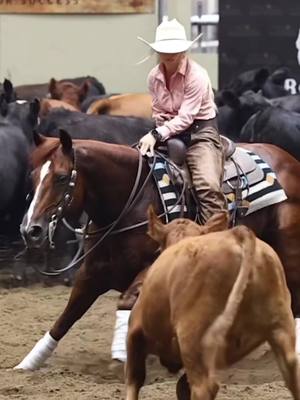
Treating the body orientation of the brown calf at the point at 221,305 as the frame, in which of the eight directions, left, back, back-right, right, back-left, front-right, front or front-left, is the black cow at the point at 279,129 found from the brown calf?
front-right

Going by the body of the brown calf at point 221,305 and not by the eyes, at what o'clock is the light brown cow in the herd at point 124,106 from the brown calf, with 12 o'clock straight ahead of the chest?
The light brown cow in the herd is roughly at 1 o'clock from the brown calf.
